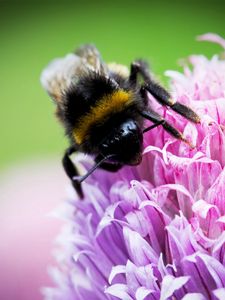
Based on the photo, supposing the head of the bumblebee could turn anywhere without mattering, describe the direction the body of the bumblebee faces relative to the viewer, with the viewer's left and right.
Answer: facing the viewer and to the right of the viewer
